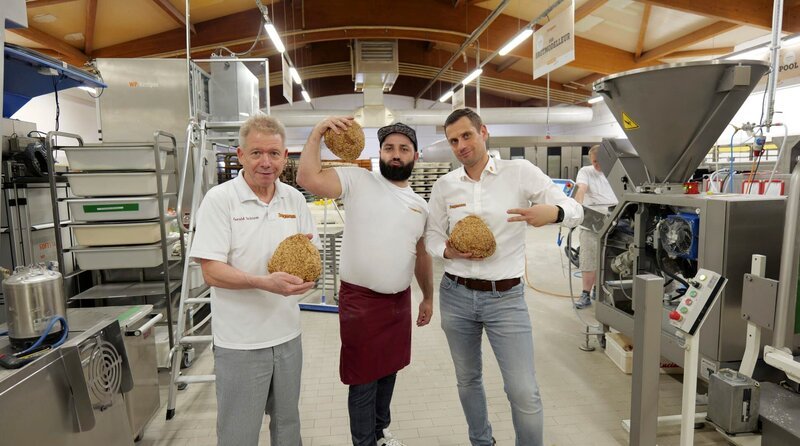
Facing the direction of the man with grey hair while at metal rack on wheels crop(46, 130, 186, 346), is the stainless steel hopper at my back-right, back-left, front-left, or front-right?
front-left

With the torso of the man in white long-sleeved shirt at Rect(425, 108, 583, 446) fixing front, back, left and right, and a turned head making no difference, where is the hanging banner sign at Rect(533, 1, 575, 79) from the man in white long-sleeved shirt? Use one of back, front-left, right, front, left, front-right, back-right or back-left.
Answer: back

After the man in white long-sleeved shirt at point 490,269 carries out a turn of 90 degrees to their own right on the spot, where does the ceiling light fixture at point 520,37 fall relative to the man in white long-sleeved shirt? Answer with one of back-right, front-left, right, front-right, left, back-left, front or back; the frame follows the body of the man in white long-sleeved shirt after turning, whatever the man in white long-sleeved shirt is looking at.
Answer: right

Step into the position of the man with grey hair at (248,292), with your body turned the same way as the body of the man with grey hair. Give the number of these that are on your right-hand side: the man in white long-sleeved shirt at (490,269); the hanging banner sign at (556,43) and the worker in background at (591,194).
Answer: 0

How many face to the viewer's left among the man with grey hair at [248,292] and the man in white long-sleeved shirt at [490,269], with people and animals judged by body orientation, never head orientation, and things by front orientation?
0

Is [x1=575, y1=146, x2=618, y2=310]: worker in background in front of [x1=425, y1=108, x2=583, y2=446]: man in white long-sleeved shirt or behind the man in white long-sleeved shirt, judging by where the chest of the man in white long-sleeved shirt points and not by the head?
behind

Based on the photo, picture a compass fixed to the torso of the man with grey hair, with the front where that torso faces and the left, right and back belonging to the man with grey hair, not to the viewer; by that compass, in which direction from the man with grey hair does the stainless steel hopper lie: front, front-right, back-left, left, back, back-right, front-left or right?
front-left

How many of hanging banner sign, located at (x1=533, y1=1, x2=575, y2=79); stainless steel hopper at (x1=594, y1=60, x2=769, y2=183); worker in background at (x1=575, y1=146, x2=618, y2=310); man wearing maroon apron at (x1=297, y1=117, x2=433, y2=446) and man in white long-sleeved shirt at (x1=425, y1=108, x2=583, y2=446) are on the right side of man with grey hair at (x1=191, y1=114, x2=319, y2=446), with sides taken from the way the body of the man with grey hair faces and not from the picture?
0

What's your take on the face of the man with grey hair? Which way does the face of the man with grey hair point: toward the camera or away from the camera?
toward the camera

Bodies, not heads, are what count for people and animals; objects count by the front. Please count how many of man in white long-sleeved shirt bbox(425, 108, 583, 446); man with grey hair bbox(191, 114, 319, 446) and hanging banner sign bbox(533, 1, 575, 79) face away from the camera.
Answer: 0

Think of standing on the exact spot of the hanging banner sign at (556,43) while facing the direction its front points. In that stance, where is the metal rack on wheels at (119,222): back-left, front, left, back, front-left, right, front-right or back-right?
front

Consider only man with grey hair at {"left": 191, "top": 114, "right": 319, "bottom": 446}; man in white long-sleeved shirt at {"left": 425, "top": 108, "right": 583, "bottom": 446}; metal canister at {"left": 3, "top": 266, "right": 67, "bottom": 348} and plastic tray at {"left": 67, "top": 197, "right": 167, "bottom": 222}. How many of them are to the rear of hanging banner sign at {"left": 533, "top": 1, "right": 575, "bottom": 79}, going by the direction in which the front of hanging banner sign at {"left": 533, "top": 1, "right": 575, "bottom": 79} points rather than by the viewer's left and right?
0

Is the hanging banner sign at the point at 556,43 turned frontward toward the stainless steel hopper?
no

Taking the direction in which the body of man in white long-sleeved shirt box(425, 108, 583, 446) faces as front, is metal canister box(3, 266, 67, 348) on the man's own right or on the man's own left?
on the man's own right

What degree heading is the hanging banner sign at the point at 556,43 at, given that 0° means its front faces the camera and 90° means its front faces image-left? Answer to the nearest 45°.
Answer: approximately 45°

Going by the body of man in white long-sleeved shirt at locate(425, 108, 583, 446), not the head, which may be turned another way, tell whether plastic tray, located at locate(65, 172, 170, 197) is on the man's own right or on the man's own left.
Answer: on the man's own right

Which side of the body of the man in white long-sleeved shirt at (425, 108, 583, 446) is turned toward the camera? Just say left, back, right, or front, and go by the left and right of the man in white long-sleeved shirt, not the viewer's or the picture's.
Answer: front

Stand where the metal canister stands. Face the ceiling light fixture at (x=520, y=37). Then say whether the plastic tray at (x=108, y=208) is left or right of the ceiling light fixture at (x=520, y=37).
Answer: left

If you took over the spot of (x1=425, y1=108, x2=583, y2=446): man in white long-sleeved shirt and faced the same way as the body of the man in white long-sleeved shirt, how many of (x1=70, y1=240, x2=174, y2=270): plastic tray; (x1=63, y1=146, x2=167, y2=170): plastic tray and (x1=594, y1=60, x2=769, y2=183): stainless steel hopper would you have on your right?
2

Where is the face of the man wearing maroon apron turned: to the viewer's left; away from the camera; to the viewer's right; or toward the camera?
toward the camera
